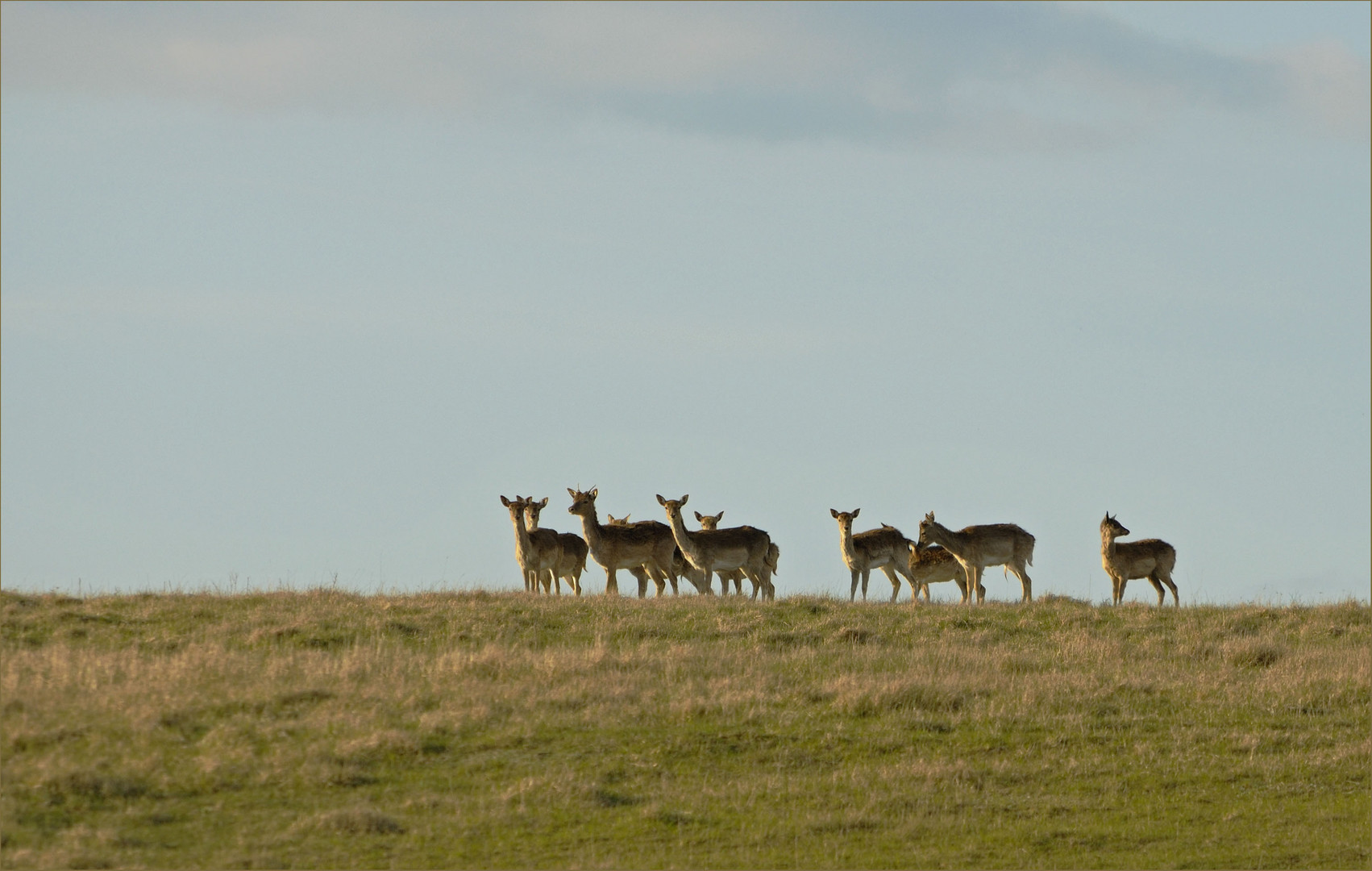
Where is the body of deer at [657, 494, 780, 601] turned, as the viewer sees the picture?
to the viewer's left

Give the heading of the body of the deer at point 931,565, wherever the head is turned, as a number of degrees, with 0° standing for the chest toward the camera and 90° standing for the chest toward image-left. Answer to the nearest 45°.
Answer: approximately 90°

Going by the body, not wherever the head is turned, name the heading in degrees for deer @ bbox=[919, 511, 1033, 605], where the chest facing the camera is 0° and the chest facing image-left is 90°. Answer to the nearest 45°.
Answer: approximately 90°

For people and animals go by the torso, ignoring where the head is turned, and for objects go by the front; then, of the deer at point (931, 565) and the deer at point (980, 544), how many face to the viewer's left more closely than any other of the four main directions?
2

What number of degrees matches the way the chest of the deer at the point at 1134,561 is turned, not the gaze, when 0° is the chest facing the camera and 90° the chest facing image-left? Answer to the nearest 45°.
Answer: approximately 90°

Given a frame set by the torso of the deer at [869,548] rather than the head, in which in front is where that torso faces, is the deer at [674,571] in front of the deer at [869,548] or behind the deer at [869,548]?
in front

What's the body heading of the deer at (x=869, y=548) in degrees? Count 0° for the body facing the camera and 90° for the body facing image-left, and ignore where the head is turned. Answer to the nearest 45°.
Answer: approximately 45°

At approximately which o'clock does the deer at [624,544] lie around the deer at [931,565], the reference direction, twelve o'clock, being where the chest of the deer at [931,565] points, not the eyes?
the deer at [624,544] is roughly at 11 o'clock from the deer at [931,565].

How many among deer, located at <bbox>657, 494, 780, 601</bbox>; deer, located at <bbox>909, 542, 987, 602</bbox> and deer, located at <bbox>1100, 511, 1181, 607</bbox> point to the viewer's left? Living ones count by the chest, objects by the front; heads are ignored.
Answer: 3

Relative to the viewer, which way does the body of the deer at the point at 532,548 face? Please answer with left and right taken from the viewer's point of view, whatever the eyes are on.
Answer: facing the viewer and to the left of the viewer

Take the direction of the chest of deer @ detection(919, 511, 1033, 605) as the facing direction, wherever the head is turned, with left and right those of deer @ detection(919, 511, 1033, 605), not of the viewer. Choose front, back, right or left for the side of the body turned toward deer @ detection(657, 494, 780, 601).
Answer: front

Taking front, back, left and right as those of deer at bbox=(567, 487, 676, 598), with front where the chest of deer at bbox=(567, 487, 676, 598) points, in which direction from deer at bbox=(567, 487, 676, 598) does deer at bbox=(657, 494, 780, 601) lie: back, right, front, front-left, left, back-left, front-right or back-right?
back
